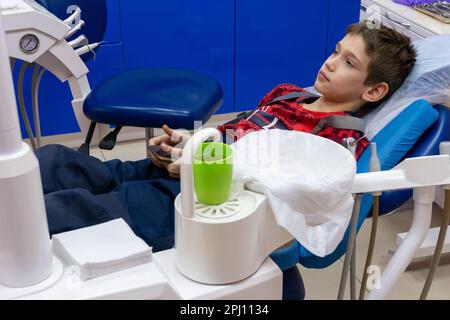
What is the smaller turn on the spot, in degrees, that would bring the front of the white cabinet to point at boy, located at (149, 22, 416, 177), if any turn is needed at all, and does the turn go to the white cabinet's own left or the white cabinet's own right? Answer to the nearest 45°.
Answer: approximately 45° to the white cabinet's own left

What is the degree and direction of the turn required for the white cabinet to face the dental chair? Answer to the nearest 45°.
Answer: approximately 45° to its left

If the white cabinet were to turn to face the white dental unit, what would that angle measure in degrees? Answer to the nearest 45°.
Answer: approximately 45° to its left

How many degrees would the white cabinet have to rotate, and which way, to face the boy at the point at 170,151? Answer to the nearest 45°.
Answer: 0° — it already faces them
